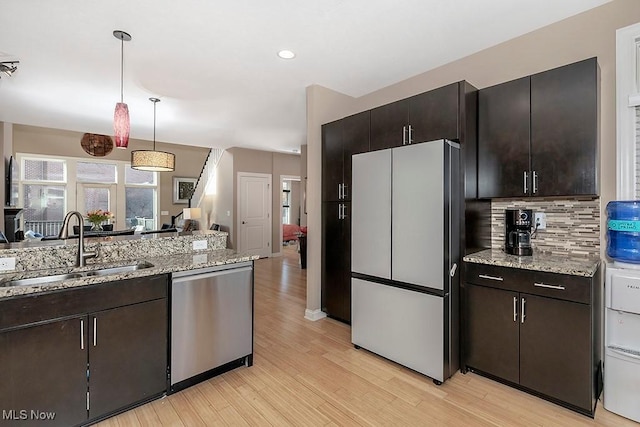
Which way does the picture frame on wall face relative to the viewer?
toward the camera

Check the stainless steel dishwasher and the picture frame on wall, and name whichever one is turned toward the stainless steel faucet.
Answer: the picture frame on wall

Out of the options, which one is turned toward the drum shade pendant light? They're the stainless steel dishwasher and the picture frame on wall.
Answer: the picture frame on wall

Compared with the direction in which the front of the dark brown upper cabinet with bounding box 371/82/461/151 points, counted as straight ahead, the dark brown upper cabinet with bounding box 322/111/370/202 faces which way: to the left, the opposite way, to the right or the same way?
the same way

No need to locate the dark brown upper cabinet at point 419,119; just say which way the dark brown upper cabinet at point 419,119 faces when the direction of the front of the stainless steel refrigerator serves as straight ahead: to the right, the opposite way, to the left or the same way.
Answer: the same way

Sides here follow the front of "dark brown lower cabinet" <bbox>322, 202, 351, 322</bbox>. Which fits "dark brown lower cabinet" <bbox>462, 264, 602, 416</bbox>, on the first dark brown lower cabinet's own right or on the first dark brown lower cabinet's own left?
on the first dark brown lower cabinet's own left

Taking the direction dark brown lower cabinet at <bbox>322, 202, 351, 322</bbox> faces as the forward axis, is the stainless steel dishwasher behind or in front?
in front

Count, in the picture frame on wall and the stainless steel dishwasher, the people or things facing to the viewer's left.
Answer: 0

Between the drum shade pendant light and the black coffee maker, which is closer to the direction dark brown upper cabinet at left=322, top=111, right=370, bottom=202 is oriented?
the drum shade pendant light

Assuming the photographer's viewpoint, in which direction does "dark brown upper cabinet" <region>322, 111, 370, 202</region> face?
facing the viewer and to the left of the viewer

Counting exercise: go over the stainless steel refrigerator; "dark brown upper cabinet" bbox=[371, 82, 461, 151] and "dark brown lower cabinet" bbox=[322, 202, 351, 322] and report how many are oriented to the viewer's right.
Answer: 0

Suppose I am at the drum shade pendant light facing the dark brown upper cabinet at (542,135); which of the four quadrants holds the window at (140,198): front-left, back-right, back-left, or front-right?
back-left

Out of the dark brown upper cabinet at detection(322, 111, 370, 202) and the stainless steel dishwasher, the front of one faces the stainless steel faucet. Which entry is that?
the dark brown upper cabinet

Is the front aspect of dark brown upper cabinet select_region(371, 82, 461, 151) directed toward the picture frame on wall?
no

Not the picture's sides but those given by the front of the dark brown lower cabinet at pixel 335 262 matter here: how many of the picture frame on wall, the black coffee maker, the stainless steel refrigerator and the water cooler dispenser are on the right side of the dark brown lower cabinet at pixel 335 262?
1

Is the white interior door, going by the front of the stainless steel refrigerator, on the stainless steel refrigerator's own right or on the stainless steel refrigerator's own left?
on the stainless steel refrigerator's own right
